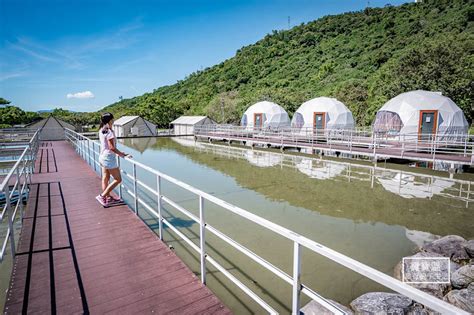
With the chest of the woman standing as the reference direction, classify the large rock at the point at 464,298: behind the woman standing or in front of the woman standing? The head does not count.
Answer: in front

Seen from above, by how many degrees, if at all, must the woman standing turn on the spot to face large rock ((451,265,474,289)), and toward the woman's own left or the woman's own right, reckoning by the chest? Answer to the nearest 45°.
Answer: approximately 45° to the woman's own right

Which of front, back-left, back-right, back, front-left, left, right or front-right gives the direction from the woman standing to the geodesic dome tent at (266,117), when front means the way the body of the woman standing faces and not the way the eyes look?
front-left

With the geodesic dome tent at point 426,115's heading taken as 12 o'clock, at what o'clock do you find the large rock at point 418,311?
The large rock is roughly at 12 o'clock from the geodesic dome tent.

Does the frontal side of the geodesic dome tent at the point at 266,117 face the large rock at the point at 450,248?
yes

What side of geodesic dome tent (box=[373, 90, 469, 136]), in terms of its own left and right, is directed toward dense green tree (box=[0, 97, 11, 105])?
right

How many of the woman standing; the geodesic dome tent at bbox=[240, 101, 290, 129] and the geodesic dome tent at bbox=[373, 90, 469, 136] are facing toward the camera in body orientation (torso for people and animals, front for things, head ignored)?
2

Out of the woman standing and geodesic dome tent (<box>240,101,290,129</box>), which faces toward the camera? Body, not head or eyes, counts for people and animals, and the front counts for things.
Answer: the geodesic dome tent

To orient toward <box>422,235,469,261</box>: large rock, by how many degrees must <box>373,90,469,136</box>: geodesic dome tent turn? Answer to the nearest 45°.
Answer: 0° — it already faces it

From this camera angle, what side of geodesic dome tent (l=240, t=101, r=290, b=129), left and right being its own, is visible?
front

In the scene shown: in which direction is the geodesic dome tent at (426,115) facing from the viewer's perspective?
toward the camera

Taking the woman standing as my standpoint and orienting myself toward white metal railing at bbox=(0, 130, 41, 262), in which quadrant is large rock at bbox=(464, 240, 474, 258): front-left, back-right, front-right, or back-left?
back-left

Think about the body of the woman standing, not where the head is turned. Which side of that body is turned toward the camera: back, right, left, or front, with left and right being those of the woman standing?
right
